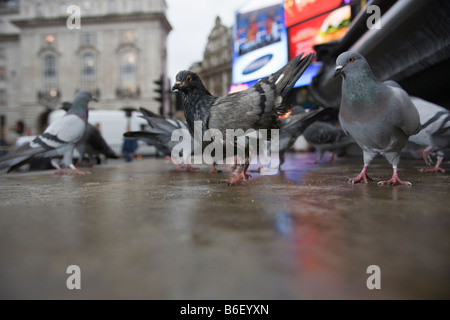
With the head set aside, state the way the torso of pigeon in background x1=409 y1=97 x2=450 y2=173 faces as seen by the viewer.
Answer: to the viewer's left

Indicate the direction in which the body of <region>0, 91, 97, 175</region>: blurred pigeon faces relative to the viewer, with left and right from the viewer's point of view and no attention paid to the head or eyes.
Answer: facing to the right of the viewer

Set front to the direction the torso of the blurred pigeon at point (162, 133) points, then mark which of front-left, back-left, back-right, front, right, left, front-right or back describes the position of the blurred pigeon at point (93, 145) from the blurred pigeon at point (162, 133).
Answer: back-left

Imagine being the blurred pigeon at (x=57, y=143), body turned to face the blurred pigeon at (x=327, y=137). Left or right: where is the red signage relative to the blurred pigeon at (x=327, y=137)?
left

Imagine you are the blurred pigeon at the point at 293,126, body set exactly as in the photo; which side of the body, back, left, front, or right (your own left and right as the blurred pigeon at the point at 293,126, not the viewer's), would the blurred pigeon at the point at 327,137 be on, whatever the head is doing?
back

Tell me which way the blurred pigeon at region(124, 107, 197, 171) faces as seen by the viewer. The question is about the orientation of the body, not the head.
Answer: to the viewer's right

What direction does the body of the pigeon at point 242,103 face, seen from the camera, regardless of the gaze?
to the viewer's left
